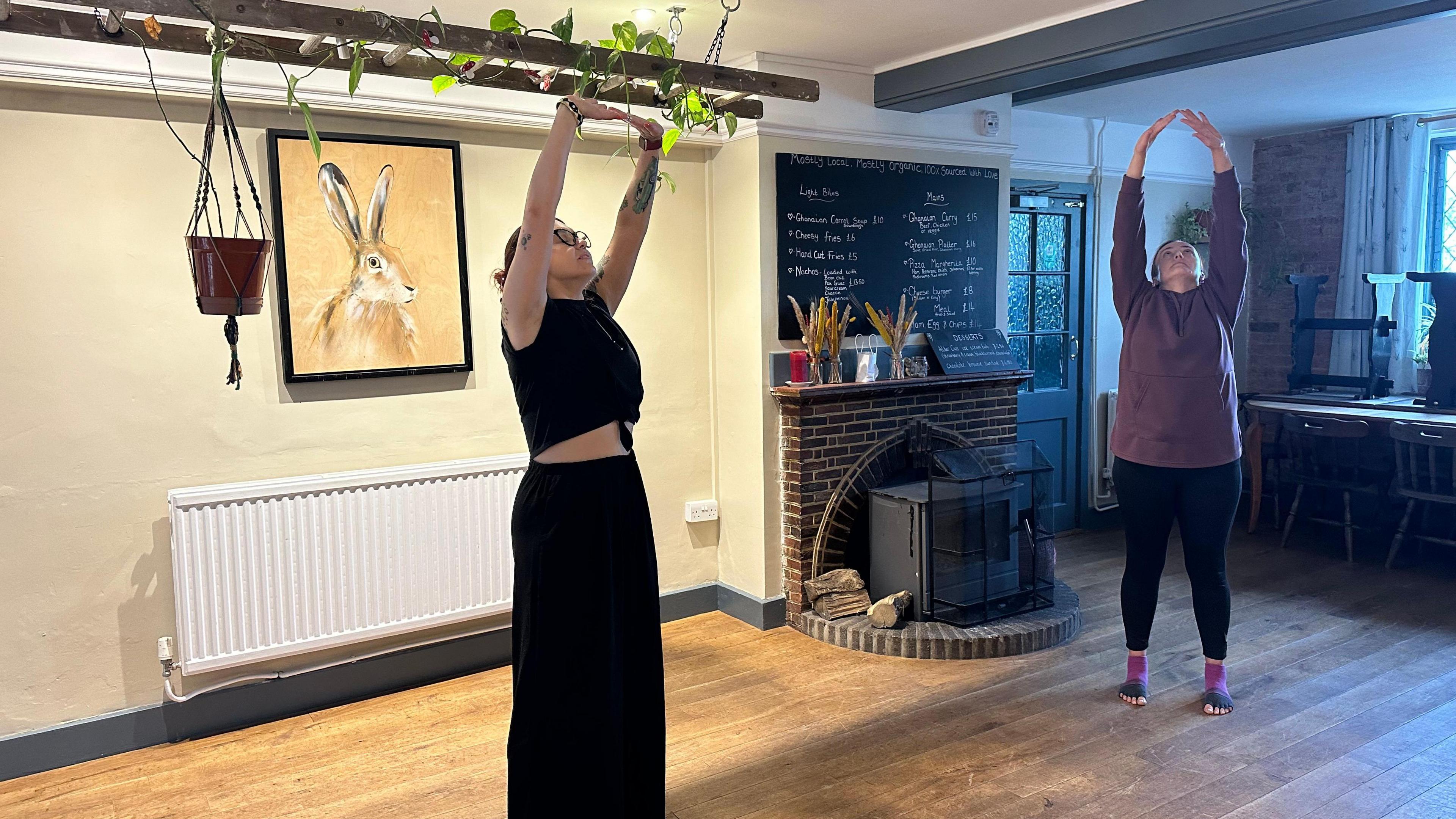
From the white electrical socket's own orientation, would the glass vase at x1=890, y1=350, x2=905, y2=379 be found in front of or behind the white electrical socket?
in front

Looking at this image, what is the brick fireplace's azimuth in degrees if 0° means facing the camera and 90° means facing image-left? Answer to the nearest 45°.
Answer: approximately 315°

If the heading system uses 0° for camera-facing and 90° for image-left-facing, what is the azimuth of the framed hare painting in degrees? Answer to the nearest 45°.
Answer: approximately 315°

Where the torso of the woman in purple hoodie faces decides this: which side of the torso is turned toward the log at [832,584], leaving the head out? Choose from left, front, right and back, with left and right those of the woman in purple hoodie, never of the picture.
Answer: right

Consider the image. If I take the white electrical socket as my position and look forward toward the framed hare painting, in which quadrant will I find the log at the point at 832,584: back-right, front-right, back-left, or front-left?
back-left

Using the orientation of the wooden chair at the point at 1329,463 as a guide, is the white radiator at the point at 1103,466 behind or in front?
behind

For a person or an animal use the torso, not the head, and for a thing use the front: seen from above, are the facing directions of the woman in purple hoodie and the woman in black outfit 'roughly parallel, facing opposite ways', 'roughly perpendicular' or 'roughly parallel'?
roughly perpendicular

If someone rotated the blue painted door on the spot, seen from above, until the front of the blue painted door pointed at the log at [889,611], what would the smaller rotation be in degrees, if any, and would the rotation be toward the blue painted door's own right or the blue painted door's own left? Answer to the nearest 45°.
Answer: approximately 45° to the blue painted door's own right

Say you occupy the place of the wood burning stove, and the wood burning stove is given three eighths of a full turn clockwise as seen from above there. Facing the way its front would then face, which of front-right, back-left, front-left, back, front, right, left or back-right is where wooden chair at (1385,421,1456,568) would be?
back-right

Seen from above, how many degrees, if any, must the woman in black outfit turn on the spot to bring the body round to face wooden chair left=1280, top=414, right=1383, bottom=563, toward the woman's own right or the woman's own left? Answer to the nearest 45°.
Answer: approximately 90° to the woman's own left
